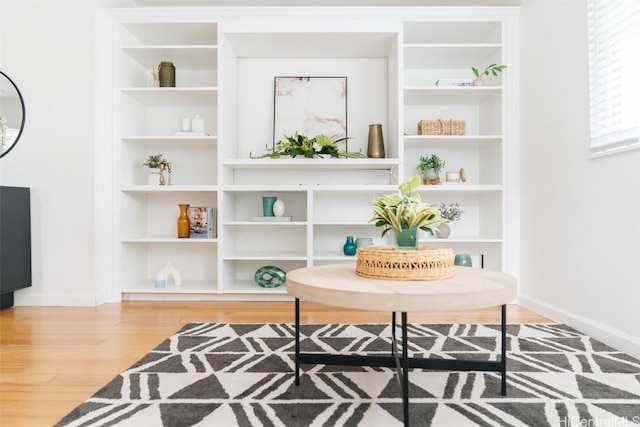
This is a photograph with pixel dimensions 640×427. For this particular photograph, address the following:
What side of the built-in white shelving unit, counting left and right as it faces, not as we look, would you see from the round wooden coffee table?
front

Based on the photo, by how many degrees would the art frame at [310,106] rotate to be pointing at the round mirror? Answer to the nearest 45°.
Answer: approximately 90° to its right

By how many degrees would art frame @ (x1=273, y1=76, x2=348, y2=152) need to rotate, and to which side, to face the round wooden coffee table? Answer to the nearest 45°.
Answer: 0° — it already faces it

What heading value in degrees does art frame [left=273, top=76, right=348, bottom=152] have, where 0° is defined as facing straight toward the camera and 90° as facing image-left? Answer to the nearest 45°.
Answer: approximately 0°

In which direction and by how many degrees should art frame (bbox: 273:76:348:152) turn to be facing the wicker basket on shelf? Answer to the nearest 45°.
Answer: approximately 90° to its left

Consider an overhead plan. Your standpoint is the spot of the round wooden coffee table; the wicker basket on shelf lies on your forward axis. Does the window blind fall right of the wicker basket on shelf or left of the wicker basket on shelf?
right

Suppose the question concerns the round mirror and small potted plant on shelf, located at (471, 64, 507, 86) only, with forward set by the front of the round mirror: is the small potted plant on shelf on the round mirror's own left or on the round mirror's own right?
on the round mirror's own left

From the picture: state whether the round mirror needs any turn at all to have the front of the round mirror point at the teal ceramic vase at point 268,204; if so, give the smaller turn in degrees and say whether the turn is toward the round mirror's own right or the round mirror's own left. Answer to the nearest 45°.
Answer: approximately 45° to the round mirror's own left

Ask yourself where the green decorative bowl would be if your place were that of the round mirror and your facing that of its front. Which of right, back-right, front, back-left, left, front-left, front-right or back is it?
front-left

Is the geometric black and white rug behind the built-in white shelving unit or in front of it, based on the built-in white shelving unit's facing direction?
in front
